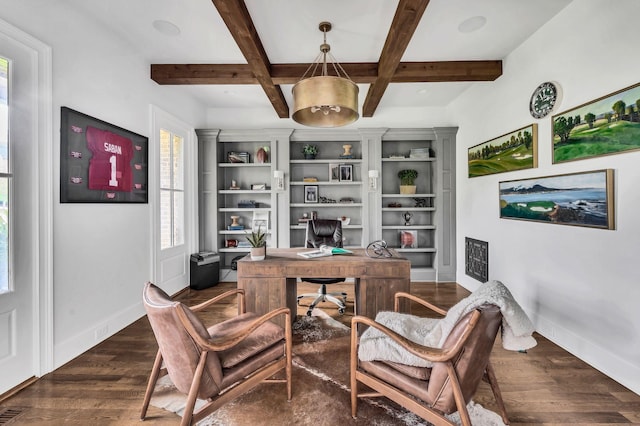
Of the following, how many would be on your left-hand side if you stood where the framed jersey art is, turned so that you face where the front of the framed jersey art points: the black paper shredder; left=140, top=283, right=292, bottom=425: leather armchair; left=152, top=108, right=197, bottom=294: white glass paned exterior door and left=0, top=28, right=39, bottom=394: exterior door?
2

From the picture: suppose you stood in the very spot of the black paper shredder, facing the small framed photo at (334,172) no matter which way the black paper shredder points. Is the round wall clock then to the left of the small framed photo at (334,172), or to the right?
right

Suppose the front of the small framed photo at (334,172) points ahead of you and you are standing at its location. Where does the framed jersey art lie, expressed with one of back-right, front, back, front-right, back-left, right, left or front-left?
front-right

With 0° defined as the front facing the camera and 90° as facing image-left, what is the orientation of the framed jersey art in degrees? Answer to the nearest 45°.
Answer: approximately 315°

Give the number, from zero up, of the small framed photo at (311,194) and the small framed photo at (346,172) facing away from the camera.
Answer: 0

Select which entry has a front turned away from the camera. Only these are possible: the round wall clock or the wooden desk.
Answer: the wooden desk

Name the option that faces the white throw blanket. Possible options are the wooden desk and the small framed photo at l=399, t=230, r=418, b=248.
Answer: the small framed photo

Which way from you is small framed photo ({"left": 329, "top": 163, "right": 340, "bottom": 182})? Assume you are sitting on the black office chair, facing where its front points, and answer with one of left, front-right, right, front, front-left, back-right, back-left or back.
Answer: back

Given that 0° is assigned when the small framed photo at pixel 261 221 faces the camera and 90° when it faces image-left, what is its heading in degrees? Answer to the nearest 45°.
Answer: approximately 0°

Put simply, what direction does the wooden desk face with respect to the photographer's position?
facing away from the viewer

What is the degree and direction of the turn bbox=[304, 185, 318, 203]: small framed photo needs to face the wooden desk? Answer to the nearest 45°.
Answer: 0° — it already faces it

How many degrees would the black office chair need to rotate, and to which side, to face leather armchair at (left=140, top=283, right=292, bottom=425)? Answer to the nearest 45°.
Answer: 0° — it already faces it

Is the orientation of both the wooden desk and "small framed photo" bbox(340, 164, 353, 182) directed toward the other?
yes

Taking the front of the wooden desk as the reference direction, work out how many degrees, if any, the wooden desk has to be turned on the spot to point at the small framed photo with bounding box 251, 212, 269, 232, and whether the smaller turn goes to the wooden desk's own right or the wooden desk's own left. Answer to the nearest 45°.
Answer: approximately 45° to the wooden desk's own left
